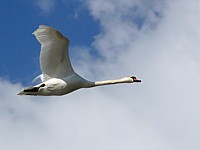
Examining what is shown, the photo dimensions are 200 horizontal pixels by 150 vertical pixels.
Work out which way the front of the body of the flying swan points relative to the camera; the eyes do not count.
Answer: to the viewer's right
